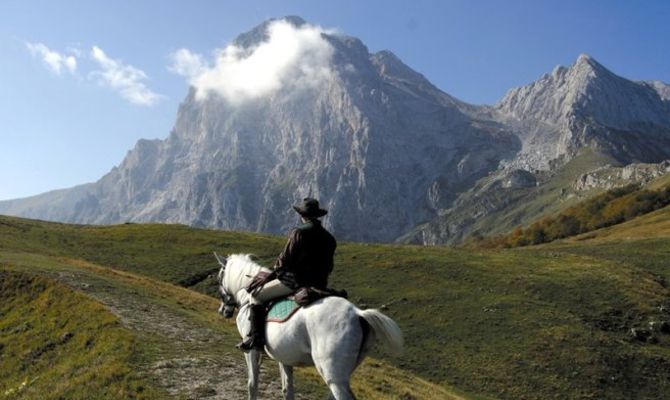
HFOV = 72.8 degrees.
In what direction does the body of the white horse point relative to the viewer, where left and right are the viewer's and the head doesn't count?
facing away from the viewer and to the left of the viewer

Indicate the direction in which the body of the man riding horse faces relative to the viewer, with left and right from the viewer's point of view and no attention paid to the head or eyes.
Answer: facing away from the viewer and to the left of the viewer

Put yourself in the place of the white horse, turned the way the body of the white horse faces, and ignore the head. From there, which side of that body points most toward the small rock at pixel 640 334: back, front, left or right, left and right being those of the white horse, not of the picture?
right

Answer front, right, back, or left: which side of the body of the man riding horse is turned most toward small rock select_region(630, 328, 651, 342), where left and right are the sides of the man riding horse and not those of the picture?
right
